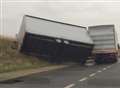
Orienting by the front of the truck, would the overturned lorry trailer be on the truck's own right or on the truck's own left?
on the truck's own left
